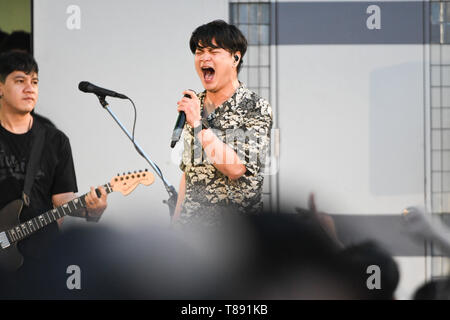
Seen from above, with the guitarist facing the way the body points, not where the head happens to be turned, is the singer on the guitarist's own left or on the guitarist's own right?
on the guitarist's own left

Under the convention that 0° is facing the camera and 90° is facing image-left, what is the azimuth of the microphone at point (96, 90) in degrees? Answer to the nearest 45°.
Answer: approximately 90°

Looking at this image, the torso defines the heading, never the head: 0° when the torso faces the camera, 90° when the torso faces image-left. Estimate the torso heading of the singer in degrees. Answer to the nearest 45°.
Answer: approximately 45°

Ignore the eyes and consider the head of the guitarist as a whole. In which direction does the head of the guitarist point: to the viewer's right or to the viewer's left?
to the viewer's right

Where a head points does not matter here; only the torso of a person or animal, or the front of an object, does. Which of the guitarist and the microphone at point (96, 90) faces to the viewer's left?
the microphone

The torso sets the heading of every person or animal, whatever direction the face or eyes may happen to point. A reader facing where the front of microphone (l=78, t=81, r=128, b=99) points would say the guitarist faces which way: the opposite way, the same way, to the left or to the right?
to the left

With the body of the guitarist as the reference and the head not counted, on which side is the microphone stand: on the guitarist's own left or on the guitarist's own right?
on the guitarist's own left

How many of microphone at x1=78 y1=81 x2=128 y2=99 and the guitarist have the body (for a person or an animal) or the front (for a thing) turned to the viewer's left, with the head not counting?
1

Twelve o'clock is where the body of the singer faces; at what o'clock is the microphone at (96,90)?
The microphone is roughly at 2 o'clock from the singer.
